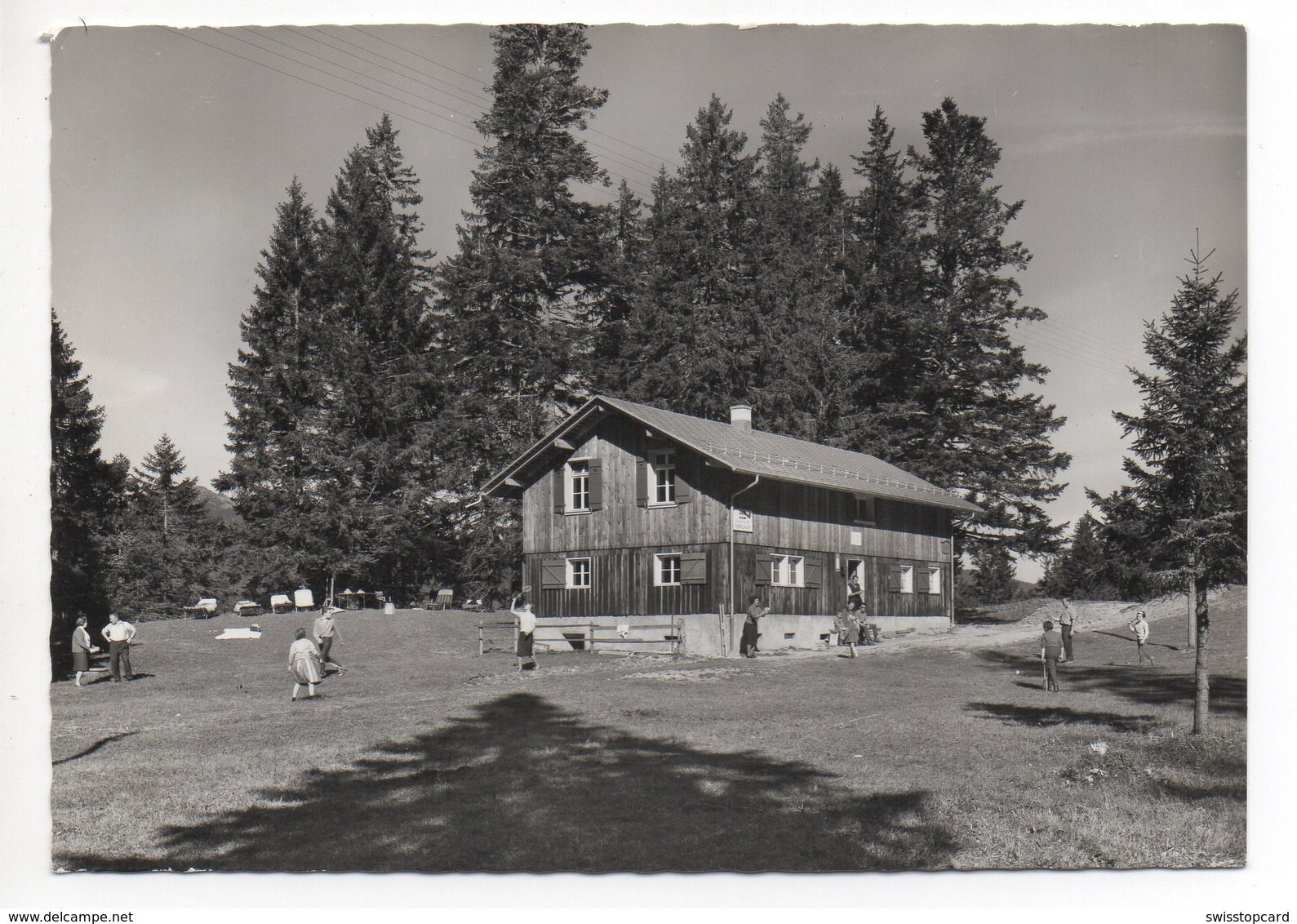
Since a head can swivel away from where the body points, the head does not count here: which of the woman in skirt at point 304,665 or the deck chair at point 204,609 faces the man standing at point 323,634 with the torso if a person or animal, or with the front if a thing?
the woman in skirt

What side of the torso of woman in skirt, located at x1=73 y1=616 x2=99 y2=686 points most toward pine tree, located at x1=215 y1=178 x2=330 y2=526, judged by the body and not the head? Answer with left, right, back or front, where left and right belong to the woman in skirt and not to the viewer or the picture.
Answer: left

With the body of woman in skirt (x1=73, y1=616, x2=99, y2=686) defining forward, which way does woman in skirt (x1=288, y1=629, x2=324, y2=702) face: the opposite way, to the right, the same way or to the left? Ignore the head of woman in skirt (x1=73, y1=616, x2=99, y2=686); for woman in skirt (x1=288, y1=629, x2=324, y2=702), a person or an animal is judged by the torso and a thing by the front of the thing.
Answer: to the left

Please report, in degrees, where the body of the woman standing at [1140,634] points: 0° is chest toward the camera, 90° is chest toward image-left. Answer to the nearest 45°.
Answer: approximately 45°

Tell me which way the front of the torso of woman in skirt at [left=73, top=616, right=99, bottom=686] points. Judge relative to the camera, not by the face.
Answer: to the viewer's right

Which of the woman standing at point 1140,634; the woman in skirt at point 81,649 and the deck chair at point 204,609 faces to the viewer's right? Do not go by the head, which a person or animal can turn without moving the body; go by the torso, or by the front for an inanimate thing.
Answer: the woman in skirt

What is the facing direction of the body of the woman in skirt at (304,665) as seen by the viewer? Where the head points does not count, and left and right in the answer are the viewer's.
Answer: facing away from the viewer

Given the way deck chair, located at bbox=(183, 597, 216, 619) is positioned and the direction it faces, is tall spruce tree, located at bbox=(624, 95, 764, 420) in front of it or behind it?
behind

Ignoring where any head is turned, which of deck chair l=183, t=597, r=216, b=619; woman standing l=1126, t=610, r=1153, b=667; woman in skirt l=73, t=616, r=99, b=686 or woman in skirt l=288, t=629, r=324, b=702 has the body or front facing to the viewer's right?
woman in skirt l=73, t=616, r=99, b=686
